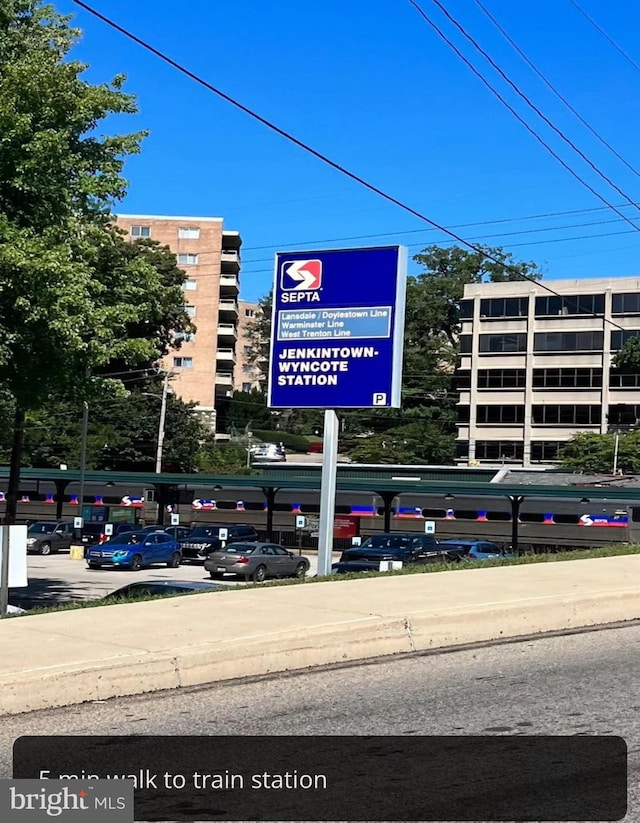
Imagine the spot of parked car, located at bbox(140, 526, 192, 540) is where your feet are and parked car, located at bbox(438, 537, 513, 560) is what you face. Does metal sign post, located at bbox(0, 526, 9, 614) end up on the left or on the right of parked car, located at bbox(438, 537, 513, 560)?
right

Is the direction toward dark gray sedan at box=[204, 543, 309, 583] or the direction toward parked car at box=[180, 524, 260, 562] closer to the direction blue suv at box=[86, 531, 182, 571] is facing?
the dark gray sedan

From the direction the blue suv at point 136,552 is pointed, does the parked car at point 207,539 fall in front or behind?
behind

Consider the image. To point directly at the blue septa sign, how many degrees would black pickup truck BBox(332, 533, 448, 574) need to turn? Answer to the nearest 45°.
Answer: approximately 45° to its left

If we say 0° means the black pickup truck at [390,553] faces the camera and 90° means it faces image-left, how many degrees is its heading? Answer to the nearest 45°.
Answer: approximately 45°

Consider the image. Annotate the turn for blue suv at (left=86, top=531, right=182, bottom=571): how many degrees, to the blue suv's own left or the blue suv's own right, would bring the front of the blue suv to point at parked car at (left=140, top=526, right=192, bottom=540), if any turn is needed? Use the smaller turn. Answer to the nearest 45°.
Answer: approximately 135° to the blue suv's own right

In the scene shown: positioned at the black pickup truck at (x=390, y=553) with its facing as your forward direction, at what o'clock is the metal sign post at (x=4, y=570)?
The metal sign post is roughly at 11 o'clock from the black pickup truck.

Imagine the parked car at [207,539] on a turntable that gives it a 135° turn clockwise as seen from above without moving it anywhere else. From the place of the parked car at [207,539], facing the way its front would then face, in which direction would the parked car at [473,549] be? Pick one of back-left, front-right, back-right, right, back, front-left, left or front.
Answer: back-right
